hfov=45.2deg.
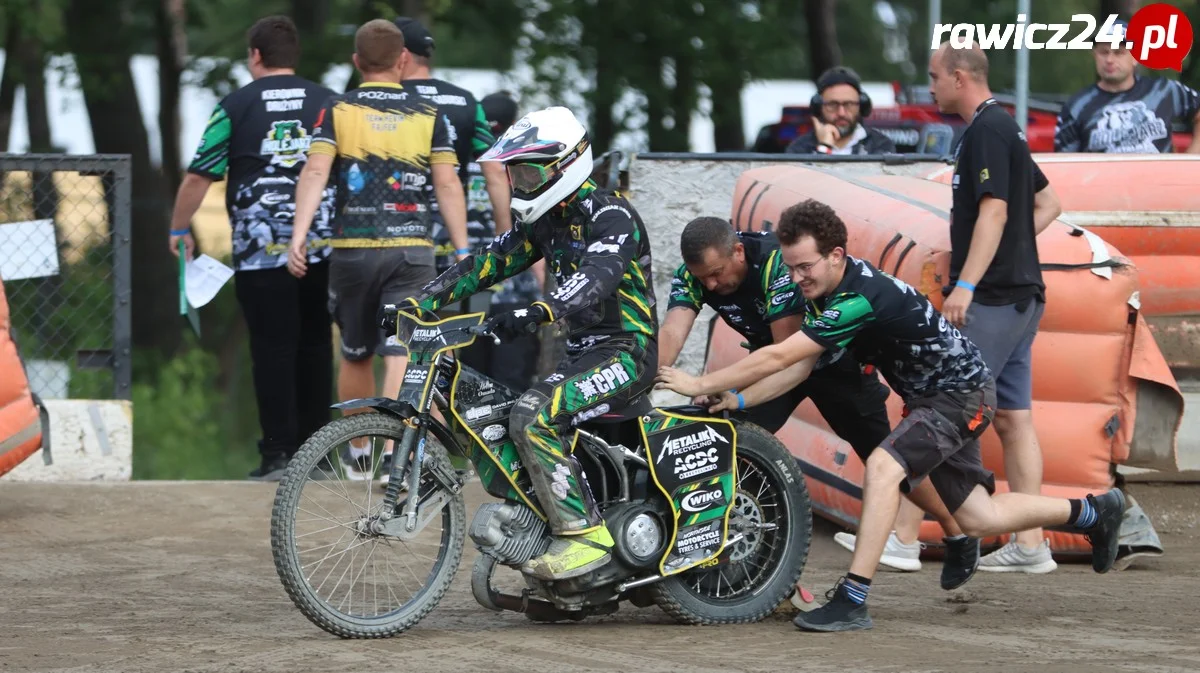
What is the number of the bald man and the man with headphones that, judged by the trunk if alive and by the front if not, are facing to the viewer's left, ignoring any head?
1

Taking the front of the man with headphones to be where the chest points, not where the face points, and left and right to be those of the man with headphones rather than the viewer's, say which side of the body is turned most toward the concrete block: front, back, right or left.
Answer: right

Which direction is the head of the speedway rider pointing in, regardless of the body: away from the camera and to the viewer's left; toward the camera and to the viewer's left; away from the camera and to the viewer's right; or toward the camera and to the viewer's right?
toward the camera and to the viewer's left

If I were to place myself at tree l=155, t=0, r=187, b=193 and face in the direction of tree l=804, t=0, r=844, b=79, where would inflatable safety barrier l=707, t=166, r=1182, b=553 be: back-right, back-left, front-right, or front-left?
front-right

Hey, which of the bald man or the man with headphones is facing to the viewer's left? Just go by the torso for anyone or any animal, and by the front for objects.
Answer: the bald man

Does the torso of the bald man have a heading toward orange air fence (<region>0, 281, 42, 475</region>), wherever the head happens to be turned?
yes

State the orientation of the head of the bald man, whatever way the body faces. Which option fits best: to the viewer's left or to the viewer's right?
to the viewer's left

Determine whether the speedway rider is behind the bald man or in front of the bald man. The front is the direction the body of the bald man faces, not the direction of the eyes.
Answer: in front

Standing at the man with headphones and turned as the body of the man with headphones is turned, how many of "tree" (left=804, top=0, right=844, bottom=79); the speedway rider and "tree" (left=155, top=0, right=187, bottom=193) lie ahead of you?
1

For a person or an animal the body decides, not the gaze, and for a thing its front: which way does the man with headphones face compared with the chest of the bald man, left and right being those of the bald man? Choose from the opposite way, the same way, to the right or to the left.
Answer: to the left

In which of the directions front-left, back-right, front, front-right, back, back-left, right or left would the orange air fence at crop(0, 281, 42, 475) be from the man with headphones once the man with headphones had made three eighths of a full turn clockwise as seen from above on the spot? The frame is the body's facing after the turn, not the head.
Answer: left

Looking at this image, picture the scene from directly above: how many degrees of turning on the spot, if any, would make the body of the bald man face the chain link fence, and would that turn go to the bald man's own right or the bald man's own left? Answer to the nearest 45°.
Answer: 0° — they already face it

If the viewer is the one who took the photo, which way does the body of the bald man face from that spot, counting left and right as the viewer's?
facing to the left of the viewer
